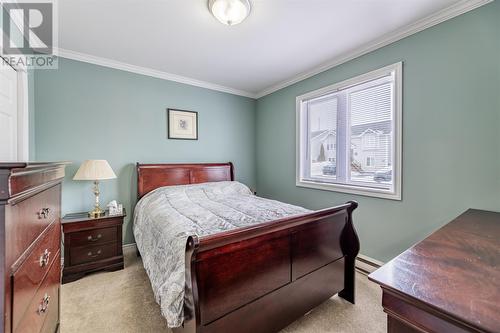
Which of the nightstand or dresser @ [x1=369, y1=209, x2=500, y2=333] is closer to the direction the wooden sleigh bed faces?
the dresser

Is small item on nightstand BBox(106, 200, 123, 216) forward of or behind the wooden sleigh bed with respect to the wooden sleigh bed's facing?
behind

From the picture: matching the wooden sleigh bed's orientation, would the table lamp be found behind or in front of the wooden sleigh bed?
behind

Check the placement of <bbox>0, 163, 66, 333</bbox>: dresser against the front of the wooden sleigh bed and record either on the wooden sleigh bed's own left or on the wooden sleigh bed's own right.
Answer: on the wooden sleigh bed's own right

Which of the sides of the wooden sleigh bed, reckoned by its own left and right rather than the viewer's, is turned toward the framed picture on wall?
back

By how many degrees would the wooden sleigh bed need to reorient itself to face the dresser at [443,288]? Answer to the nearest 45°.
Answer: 0° — it already faces it

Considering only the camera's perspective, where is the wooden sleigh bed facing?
facing the viewer and to the right of the viewer
